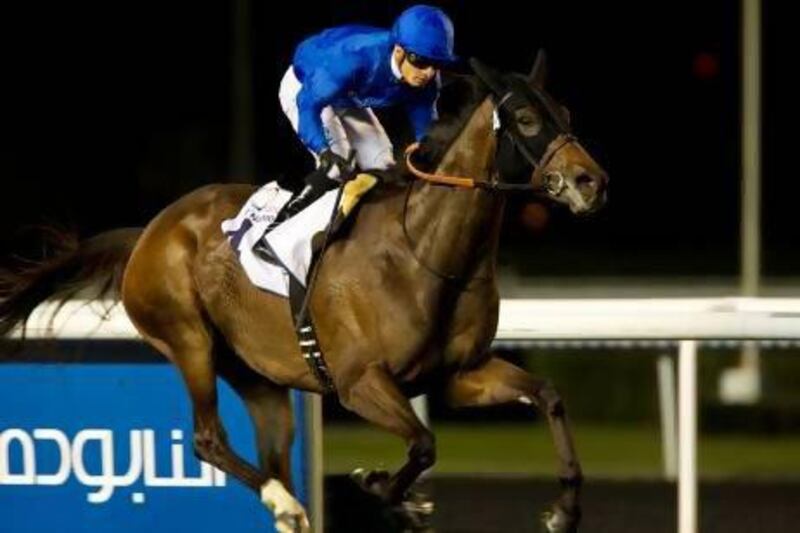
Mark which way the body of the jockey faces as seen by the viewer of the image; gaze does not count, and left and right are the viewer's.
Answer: facing the viewer and to the right of the viewer
